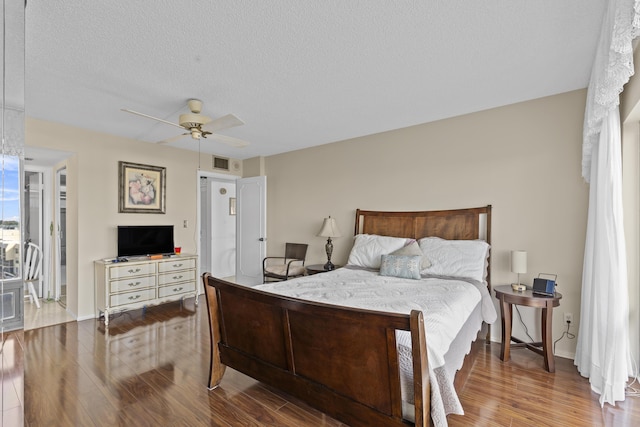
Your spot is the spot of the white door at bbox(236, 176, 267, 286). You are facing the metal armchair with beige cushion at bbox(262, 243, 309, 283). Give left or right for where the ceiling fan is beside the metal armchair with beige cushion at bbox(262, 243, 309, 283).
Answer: right

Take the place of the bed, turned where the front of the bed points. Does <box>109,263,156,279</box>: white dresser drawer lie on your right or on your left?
on your right

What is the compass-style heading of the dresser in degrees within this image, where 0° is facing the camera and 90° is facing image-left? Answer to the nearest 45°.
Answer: approximately 315°

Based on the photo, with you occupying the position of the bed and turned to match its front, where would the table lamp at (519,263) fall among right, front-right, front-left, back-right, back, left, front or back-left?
back
